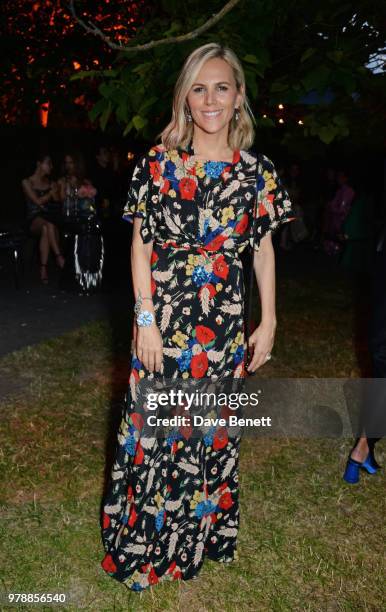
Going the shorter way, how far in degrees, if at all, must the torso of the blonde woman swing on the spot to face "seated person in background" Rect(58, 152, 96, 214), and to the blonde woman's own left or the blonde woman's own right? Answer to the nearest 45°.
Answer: approximately 180°

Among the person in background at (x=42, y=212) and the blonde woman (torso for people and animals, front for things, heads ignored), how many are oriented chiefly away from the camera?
0

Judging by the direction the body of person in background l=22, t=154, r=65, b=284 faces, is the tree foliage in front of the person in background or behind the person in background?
in front

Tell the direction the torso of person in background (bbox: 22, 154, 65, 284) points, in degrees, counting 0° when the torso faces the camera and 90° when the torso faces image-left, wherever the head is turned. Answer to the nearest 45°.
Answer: approximately 315°

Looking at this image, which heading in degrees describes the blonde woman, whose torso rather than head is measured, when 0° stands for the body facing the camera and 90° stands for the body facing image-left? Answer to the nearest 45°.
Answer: approximately 0°

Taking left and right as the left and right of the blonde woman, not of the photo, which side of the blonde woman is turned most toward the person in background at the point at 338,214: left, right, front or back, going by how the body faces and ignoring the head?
back

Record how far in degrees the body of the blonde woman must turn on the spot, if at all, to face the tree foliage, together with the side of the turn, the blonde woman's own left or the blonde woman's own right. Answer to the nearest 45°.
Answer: approximately 180°

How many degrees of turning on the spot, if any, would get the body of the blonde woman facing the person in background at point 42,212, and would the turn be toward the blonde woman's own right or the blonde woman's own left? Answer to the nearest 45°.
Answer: approximately 180°
